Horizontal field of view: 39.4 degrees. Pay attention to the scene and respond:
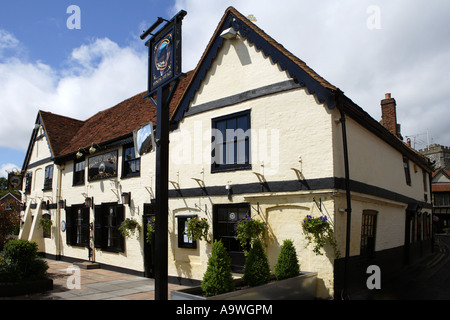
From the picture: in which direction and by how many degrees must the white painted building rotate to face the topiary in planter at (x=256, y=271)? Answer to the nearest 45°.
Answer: approximately 45° to its left

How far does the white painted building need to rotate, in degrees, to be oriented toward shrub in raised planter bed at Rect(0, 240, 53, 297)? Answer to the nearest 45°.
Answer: approximately 45° to its right

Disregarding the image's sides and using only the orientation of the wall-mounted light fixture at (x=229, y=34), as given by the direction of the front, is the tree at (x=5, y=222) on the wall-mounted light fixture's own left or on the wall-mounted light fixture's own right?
on the wall-mounted light fixture's own right

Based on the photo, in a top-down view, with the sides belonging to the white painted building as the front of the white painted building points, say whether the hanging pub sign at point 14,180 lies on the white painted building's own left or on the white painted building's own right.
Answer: on the white painted building's own right

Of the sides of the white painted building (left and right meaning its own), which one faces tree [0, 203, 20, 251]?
right

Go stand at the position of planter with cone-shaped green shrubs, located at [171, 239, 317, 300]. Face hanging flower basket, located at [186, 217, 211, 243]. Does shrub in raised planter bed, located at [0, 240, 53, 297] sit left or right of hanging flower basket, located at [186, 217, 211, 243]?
left

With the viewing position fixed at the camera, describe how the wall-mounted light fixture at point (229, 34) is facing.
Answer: facing the viewer and to the left of the viewer

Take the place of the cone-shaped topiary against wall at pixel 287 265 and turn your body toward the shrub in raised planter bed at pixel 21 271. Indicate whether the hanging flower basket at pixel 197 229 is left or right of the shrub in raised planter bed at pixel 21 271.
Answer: right
